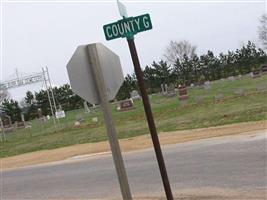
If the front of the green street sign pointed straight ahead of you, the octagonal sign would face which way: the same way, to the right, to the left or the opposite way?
the opposite way

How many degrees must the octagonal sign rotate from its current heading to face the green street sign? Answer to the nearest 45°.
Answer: approximately 90° to its right

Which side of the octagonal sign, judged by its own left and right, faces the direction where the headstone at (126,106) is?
front

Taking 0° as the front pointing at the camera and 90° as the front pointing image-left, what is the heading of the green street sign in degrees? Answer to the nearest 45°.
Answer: approximately 0°

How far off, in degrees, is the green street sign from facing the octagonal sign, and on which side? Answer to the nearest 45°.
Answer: approximately 90° to its right

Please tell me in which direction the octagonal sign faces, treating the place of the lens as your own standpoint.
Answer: facing away from the viewer

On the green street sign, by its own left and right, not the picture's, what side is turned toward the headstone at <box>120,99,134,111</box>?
back

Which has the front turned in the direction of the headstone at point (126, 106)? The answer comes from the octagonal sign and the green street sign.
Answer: the octagonal sign

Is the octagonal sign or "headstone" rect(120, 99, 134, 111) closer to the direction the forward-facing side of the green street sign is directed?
the octagonal sign

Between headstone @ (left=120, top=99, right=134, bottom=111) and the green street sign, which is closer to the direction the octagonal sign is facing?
the headstone

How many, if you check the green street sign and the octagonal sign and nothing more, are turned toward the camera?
1
